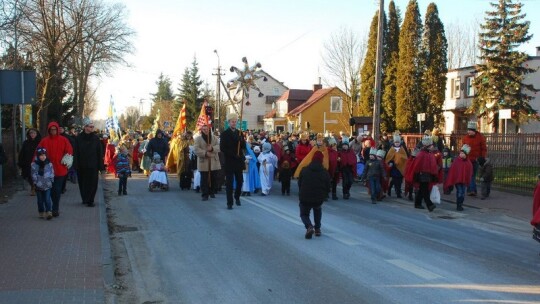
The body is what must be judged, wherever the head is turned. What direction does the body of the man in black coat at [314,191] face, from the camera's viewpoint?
away from the camera

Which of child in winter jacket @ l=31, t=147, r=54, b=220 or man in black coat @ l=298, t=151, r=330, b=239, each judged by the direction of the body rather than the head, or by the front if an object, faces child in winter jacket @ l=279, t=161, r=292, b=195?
the man in black coat

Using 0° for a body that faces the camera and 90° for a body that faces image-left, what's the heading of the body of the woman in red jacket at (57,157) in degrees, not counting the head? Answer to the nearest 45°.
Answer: approximately 0°

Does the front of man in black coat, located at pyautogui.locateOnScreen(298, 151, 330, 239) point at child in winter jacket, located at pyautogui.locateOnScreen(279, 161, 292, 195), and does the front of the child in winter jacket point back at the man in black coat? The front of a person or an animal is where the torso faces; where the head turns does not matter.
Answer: yes

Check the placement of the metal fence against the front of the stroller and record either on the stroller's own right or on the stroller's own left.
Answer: on the stroller's own left

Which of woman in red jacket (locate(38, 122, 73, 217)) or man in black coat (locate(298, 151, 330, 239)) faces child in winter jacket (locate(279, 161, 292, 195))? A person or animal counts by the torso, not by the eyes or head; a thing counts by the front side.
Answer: the man in black coat
